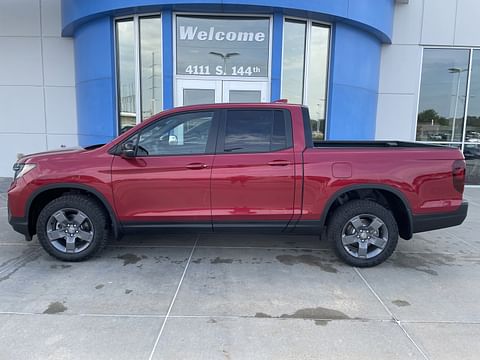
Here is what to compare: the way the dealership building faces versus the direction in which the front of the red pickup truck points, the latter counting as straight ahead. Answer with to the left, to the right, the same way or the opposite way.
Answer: to the left

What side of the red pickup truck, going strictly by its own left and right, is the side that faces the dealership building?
right

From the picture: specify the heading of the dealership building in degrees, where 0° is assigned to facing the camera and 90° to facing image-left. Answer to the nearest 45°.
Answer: approximately 0°

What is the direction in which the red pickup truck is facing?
to the viewer's left

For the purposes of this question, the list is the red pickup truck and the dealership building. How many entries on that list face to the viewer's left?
1

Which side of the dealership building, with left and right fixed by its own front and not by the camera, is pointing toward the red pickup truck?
front
